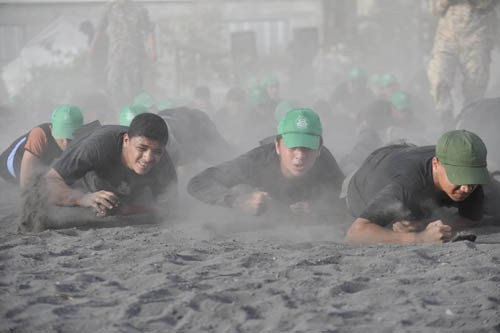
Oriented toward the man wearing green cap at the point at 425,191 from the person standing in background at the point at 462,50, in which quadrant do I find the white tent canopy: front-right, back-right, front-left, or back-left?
back-right

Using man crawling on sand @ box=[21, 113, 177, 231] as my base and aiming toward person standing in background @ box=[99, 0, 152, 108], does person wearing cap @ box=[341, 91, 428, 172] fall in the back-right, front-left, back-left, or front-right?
front-right

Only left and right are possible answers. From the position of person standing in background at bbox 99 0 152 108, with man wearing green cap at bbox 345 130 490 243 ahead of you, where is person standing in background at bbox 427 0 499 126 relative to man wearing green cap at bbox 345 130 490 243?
left
